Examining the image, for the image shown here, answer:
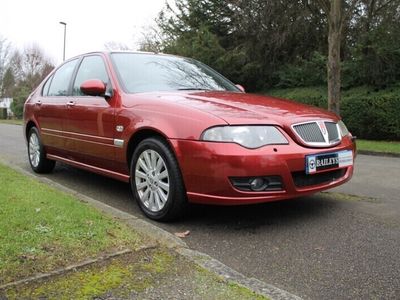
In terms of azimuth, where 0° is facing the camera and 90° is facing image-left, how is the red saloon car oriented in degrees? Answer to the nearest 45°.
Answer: approximately 315°

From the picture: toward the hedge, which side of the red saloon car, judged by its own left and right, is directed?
left

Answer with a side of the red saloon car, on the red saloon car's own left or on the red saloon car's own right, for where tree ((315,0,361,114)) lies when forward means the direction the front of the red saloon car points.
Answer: on the red saloon car's own left
